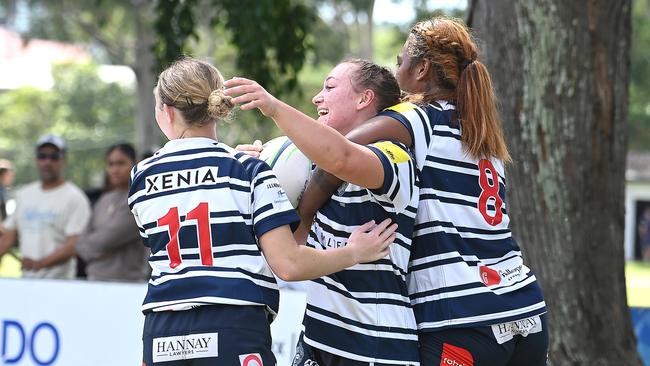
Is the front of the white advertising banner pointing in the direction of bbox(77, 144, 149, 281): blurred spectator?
no

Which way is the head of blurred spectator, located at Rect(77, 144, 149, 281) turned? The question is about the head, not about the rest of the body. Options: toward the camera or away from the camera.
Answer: toward the camera

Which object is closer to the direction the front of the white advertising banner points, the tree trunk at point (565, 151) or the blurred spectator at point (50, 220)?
the tree trunk

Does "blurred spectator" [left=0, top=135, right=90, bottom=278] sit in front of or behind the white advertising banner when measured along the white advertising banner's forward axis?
behind

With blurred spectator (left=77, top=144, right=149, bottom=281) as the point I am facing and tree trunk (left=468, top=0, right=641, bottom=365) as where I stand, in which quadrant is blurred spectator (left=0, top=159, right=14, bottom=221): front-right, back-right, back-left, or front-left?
front-right

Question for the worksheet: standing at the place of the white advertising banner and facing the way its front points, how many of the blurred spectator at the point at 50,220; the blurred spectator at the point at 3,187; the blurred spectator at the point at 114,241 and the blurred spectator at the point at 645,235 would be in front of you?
0

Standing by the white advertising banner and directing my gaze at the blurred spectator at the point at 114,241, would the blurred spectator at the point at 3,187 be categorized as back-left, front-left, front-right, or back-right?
front-left

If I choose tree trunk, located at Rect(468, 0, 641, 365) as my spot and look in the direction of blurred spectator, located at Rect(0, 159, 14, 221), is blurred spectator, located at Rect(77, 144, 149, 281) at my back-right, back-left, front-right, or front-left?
front-left

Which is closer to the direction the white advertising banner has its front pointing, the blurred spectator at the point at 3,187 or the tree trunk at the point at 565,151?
the tree trunk

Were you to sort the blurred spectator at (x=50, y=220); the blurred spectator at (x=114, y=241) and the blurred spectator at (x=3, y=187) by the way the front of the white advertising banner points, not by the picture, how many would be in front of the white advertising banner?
0

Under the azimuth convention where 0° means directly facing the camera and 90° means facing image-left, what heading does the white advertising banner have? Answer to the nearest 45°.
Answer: approximately 0°

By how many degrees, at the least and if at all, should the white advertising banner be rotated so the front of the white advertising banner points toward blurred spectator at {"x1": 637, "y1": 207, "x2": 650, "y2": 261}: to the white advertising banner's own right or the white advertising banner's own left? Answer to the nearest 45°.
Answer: approximately 135° to the white advertising banner's own left

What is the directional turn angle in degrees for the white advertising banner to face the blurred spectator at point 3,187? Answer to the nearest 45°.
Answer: approximately 180°

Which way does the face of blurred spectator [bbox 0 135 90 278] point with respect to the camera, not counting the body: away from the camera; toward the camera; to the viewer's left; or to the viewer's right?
toward the camera

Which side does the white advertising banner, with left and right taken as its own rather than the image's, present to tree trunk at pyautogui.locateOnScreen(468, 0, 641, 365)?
left
